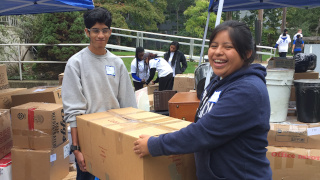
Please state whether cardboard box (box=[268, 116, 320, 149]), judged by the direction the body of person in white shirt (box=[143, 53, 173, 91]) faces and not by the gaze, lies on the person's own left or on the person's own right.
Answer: on the person's own left

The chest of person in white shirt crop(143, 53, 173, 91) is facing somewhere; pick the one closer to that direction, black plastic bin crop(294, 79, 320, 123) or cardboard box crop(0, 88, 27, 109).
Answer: the cardboard box

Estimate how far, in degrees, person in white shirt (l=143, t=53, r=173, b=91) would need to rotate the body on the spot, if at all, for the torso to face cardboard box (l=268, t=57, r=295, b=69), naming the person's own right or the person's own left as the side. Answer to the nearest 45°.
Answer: approximately 135° to the person's own left

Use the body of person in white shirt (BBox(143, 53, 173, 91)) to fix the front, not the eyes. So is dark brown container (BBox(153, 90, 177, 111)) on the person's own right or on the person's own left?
on the person's own left

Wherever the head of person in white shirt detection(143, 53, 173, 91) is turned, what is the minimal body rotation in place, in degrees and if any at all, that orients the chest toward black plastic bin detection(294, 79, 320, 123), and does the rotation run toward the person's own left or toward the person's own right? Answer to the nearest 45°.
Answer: approximately 135° to the person's own left
